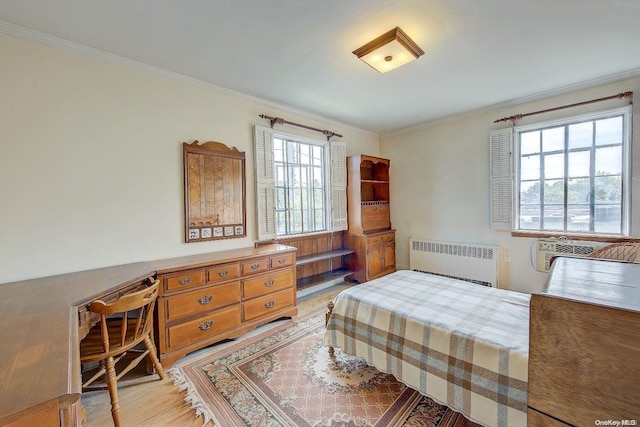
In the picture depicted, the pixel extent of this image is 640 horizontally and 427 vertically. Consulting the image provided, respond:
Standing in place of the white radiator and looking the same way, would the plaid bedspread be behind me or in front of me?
in front

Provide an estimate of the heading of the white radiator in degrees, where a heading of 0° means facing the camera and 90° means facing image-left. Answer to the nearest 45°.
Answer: approximately 45°

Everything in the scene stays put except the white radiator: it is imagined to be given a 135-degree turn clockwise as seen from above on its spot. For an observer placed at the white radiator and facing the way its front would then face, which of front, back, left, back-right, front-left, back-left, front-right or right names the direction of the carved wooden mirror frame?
back-left

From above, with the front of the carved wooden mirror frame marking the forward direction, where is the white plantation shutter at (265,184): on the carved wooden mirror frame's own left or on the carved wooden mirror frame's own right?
on the carved wooden mirror frame's own left

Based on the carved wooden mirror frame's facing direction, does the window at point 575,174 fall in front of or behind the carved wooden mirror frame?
in front

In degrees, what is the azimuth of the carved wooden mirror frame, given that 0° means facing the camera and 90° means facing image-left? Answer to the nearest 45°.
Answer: approximately 315°

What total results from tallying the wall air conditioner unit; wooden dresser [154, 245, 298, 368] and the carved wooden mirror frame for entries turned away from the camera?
0

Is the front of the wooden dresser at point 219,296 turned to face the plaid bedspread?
yes

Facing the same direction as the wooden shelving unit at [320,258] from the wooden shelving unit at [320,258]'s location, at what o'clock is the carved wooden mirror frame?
The carved wooden mirror frame is roughly at 3 o'clock from the wooden shelving unit.

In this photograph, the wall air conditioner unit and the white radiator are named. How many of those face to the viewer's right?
0

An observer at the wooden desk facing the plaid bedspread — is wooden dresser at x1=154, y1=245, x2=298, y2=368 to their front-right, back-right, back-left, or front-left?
front-left

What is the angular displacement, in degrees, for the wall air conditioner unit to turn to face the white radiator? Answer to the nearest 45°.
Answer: approximately 90° to its right

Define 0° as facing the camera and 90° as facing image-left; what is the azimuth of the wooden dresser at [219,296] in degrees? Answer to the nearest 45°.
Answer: approximately 315°
